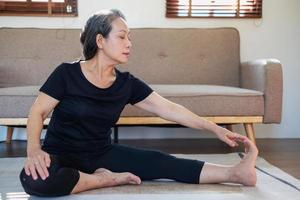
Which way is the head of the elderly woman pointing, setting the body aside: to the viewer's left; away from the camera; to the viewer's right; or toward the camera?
to the viewer's right

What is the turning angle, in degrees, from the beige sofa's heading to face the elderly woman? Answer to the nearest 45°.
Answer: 0° — it already faces them

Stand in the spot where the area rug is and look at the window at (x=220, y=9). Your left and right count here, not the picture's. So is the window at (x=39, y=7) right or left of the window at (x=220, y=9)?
left

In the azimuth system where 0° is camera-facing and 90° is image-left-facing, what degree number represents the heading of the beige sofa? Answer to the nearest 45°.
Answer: approximately 0°

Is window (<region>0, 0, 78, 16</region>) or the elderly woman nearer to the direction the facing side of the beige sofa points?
the elderly woman
